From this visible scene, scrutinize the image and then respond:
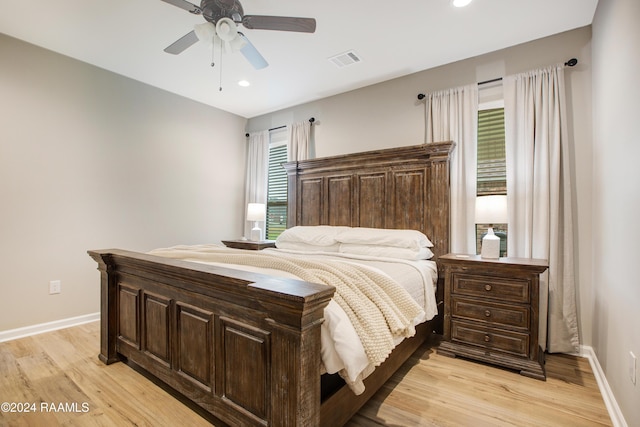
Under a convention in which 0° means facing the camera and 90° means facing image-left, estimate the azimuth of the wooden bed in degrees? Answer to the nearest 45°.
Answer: approximately 45°

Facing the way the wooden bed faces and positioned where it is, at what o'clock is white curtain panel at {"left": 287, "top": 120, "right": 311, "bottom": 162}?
The white curtain panel is roughly at 5 o'clock from the wooden bed.

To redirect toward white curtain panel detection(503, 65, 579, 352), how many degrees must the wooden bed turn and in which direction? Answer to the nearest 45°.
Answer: approximately 135° to its left

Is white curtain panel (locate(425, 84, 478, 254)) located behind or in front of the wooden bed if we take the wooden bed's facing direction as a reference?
behind

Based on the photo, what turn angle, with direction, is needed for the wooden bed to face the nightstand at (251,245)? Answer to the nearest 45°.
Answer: approximately 135° to its right
